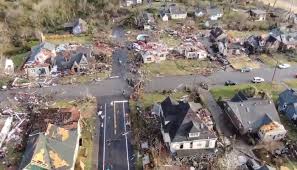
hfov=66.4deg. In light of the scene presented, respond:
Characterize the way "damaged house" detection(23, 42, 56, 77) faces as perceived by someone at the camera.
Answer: facing the viewer

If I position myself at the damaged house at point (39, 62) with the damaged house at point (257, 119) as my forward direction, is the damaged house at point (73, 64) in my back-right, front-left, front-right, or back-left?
front-left

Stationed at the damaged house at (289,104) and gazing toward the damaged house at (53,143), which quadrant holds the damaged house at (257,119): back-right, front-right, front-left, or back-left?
front-left

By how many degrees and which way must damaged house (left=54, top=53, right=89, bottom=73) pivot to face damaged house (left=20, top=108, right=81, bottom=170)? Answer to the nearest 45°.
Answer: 0° — it already faces it

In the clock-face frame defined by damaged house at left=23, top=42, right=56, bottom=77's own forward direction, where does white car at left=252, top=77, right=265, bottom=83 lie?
The white car is roughly at 10 o'clock from the damaged house.

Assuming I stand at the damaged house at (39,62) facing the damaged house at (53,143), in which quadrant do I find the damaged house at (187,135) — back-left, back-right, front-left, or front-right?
front-left

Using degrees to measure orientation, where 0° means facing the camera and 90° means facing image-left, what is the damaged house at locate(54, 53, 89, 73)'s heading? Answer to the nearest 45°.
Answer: approximately 0°

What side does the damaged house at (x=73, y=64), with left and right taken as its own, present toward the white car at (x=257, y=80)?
left

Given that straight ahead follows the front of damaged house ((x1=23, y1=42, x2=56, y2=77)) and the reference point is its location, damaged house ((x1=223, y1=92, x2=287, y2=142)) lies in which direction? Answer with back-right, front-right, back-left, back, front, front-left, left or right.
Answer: front-left

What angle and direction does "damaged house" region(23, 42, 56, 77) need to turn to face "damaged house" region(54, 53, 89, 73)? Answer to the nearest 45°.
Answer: approximately 45° to its left

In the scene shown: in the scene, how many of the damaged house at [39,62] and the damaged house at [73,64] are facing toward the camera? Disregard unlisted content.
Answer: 2

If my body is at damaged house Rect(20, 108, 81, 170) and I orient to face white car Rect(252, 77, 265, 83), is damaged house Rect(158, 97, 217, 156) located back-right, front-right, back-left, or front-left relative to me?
front-right

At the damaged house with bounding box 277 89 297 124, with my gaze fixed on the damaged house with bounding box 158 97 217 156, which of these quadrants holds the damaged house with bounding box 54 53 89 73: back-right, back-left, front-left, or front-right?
front-right

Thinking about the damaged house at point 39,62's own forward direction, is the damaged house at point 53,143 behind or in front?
in front

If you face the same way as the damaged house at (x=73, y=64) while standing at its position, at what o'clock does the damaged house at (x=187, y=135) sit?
the damaged house at (x=187, y=135) is roughly at 11 o'clock from the damaged house at (x=73, y=64).

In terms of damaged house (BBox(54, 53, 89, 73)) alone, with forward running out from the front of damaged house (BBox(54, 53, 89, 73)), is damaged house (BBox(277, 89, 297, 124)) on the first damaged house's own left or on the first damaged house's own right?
on the first damaged house's own left
